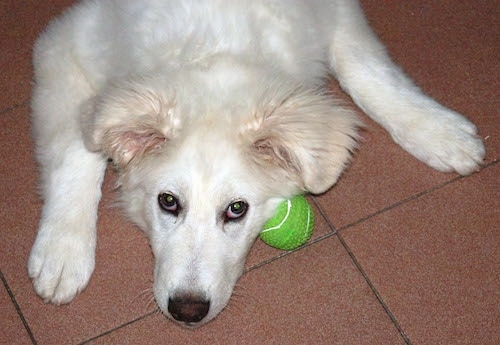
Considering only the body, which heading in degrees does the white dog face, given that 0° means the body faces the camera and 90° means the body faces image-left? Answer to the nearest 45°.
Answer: approximately 0°
